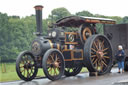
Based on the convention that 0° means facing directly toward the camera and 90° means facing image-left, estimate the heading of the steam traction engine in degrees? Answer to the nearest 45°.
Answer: approximately 45°
